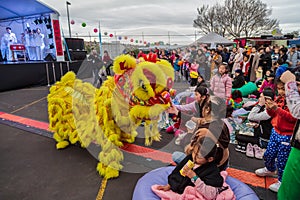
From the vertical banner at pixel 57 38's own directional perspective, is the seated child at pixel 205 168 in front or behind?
in front

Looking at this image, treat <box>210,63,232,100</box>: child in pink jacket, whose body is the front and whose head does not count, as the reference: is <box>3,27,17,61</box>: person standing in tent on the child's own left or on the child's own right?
on the child's own right

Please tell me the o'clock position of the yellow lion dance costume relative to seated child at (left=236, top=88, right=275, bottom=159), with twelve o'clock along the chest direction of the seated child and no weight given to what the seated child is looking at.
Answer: The yellow lion dance costume is roughly at 11 o'clock from the seated child.

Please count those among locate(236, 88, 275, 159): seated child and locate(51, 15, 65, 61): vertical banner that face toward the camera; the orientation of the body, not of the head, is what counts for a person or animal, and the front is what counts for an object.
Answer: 1

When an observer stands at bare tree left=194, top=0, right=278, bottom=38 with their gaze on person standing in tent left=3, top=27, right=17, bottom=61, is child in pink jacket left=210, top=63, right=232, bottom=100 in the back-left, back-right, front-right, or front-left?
front-left

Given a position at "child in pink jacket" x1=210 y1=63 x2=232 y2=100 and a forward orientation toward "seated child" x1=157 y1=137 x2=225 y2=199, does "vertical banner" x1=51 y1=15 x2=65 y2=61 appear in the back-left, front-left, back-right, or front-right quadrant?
back-right

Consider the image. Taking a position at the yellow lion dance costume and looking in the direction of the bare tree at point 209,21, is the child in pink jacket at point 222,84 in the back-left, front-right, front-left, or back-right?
front-right

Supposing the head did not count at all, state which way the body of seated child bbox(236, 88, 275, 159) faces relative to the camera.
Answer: to the viewer's left

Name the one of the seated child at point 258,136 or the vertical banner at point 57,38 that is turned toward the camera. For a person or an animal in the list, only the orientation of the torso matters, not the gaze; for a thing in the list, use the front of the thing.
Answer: the vertical banner

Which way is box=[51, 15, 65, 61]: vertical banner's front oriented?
toward the camera

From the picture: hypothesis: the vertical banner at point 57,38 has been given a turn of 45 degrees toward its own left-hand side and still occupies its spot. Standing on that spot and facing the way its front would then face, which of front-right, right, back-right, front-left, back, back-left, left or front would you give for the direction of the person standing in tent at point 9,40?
back

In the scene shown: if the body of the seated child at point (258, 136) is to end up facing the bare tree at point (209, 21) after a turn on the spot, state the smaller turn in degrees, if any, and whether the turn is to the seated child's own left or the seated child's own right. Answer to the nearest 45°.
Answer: approximately 90° to the seated child's own right

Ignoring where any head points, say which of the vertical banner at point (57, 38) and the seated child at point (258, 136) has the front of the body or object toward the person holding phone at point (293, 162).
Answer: the vertical banner

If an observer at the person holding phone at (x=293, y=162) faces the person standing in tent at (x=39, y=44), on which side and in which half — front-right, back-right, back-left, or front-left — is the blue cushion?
front-left

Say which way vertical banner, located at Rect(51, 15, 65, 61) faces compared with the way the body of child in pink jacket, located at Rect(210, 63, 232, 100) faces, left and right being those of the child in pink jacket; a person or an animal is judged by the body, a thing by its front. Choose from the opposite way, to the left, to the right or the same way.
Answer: to the left

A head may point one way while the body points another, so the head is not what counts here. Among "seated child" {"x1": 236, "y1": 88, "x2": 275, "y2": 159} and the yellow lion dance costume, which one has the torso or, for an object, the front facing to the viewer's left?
the seated child

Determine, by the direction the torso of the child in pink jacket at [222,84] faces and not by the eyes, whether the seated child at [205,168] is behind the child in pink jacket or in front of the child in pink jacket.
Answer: in front

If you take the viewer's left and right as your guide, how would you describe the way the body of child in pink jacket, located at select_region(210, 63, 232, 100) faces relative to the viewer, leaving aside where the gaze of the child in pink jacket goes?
facing the viewer and to the left of the viewer
